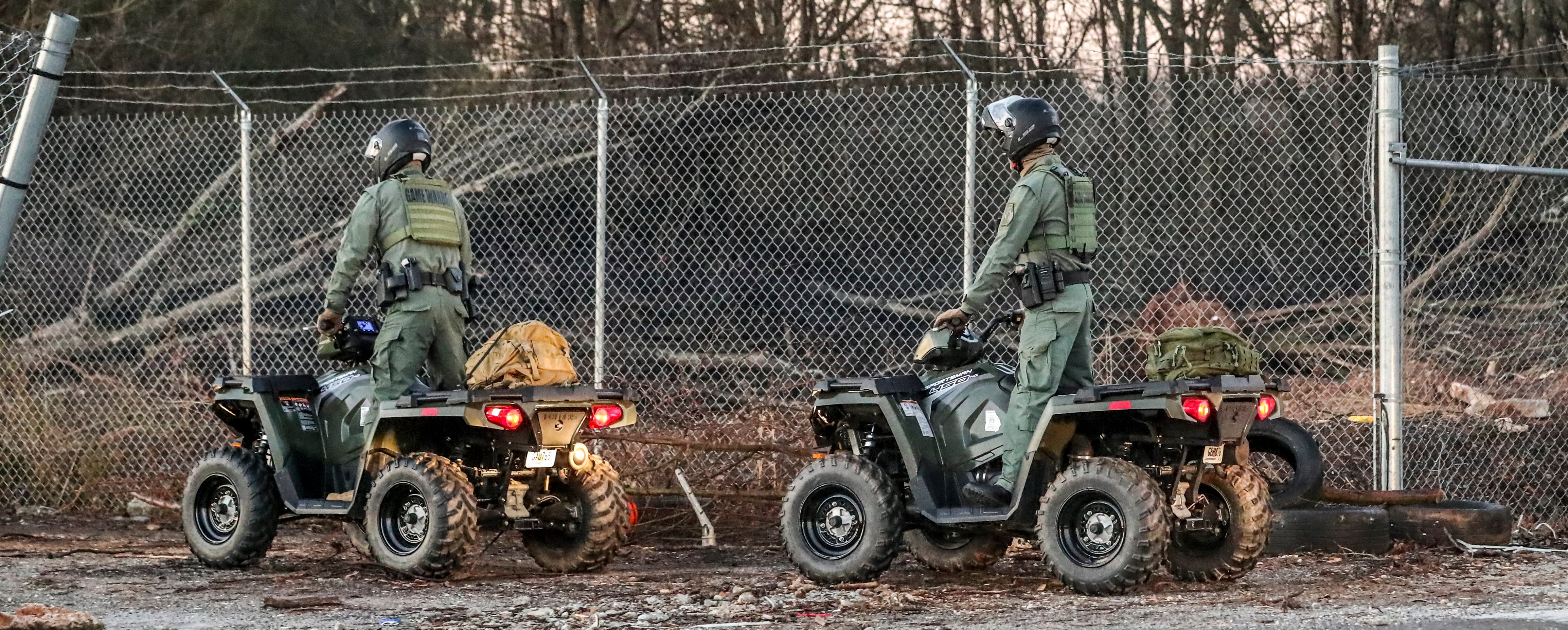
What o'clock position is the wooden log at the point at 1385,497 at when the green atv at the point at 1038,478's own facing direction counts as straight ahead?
The wooden log is roughly at 3 o'clock from the green atv.

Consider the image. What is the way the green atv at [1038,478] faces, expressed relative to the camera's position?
facing away from the viewer and to the left of the viewer

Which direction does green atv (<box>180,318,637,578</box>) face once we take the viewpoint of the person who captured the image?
facing away from the viewer and to the left of the viewer

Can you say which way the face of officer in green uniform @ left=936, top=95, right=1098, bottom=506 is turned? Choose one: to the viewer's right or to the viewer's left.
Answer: to the viewer's left

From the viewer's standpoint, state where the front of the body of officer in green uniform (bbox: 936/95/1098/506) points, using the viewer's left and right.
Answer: facing to the left of the viewer

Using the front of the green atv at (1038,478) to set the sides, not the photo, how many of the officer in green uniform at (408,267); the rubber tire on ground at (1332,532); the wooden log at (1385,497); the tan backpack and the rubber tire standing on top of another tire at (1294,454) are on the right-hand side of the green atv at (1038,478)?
3

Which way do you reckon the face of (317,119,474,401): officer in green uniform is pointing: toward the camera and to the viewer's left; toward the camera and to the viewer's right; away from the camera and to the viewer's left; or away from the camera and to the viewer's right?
away from the camera and to the viewer's left

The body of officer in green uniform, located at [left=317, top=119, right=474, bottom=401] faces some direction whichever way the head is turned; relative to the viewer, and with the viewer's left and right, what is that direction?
facing away from the viewer and to the left of the viewer

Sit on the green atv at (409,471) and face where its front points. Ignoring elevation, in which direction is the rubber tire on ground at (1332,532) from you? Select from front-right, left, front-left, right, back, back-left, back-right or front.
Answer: back-right

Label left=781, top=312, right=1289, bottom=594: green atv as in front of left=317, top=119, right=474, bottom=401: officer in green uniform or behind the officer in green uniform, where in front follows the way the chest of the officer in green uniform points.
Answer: behind
